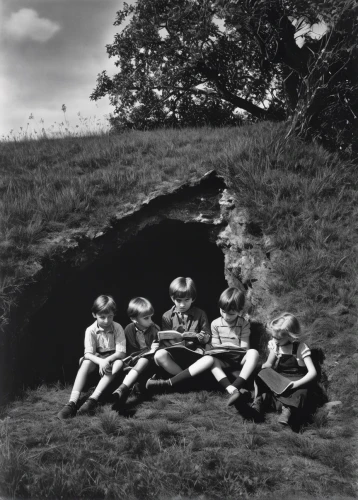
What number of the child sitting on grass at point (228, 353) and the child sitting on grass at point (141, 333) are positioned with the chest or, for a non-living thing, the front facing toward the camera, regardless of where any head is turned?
2

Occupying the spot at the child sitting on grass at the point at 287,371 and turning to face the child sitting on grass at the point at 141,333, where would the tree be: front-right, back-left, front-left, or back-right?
front-right

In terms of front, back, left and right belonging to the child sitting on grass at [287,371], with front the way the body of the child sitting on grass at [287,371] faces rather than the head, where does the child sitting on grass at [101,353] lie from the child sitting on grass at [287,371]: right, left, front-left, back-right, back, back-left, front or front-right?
front-right

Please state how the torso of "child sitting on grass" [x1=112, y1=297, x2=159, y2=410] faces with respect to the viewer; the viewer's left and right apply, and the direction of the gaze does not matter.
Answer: facing the viewer

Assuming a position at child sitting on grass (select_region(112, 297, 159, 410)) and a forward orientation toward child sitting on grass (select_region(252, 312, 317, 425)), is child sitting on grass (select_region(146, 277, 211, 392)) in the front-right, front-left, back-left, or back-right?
front-left

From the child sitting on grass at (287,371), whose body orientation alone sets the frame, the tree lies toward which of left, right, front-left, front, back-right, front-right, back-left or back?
back-right

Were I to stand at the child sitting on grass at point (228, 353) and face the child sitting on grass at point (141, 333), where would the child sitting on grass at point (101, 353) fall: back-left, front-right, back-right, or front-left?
front-left

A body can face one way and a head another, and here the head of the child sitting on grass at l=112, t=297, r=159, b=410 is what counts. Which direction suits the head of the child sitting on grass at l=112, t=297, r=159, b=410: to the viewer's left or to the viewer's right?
to the viewer's right

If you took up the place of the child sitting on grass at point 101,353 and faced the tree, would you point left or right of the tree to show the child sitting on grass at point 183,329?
right

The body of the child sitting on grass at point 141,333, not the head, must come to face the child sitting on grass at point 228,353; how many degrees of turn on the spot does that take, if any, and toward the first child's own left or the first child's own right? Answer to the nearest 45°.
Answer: approximately 45° to the first child's own left

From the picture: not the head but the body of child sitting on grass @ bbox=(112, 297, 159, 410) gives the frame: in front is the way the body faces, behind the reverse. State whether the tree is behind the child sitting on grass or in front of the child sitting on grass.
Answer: behind

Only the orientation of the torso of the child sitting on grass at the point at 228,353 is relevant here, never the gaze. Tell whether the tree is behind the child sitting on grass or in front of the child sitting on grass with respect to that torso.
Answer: behind
